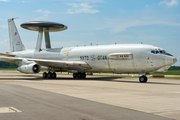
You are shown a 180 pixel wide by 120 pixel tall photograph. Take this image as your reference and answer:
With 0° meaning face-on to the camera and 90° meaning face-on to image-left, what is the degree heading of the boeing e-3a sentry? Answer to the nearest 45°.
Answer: approximately 315°
